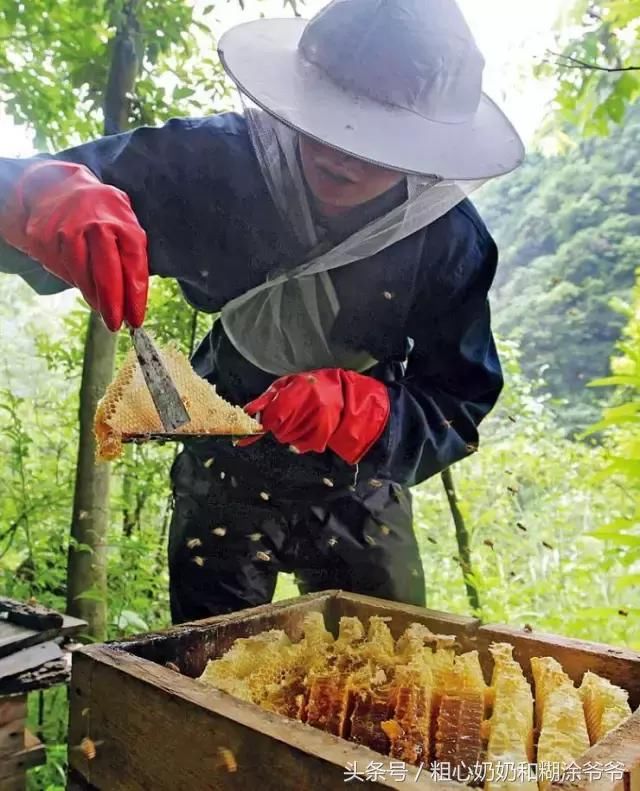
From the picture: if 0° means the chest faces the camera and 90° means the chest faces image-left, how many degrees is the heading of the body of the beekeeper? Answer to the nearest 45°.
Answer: approximately 0°

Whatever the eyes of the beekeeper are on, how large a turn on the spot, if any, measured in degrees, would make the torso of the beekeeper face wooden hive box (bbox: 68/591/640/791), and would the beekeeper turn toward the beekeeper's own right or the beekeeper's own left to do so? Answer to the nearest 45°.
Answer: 0° — they already face it

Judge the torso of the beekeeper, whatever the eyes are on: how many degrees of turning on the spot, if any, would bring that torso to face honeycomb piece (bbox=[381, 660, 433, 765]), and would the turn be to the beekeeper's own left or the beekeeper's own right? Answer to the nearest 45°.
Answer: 0° — they already face it

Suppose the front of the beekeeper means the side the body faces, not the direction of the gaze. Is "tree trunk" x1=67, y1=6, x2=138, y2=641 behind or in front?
behind
